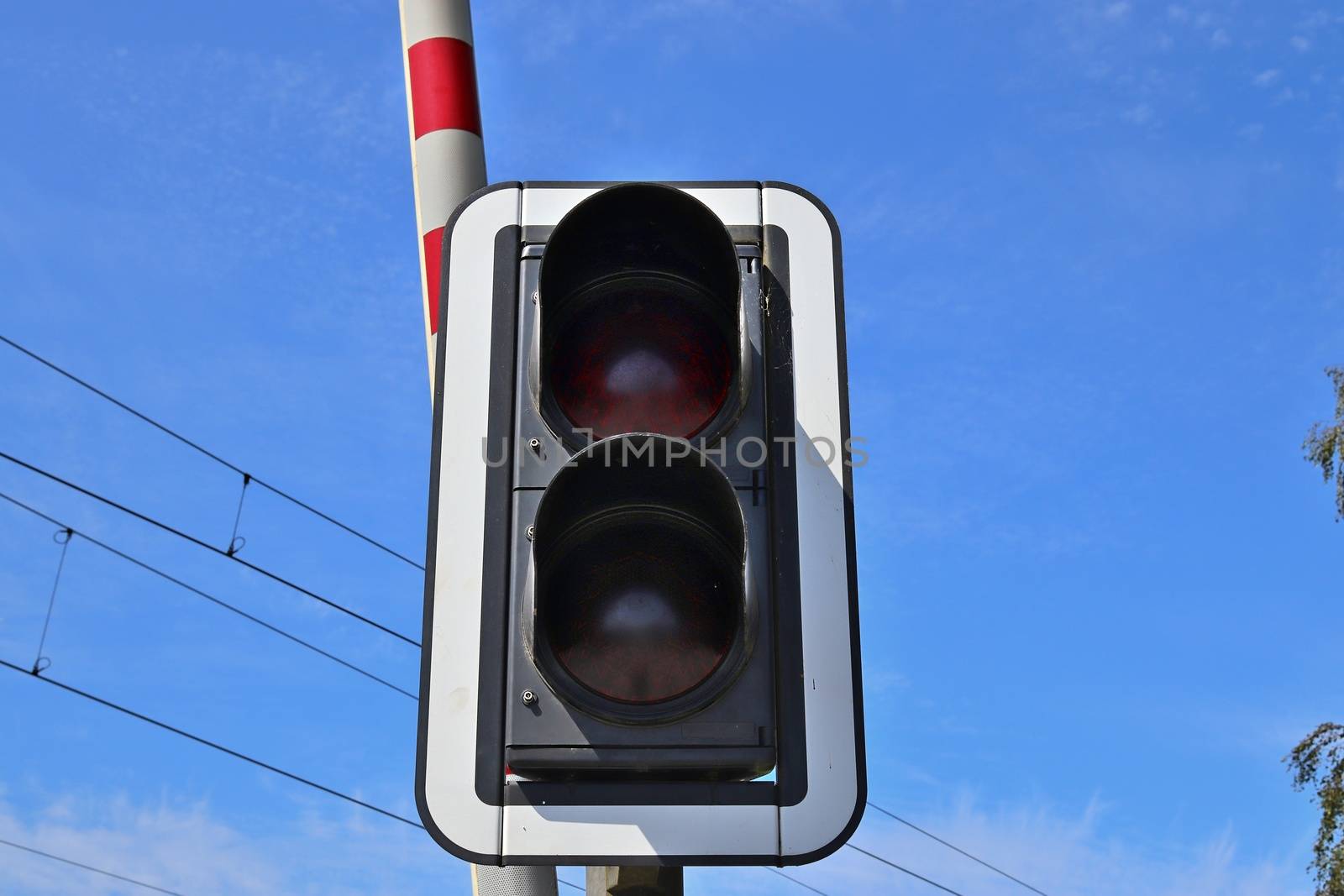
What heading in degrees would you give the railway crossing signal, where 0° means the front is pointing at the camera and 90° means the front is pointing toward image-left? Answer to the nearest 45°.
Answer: approximately 0°
